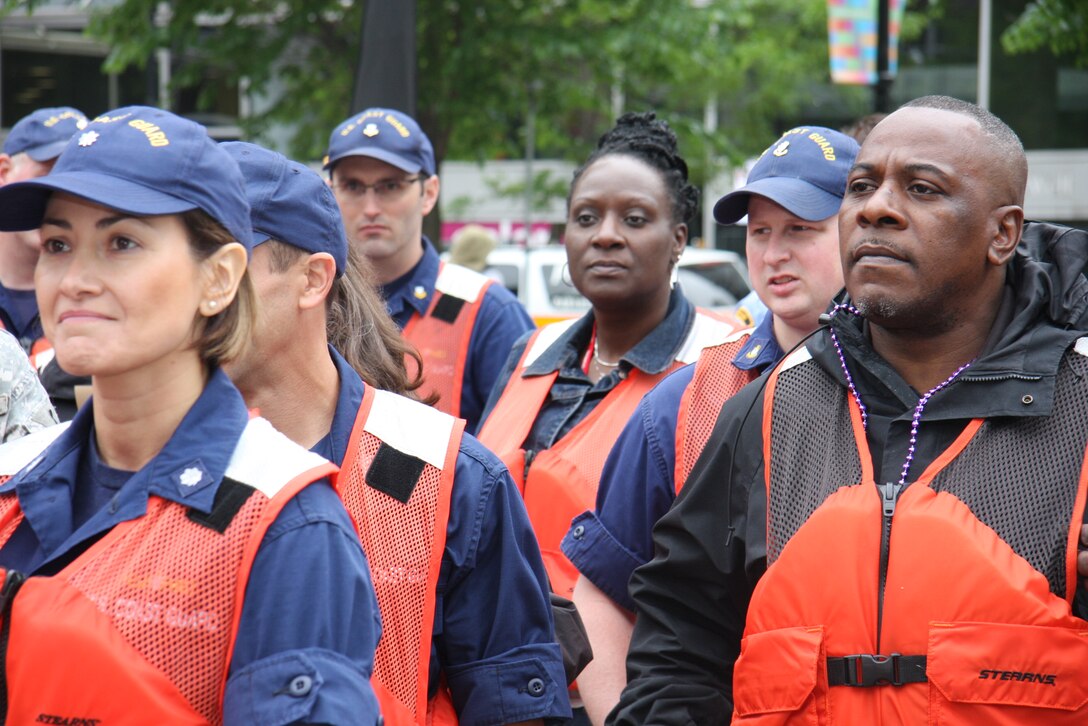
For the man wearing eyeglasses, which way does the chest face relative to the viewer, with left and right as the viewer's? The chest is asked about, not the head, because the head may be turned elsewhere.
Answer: facing the viewer and to the left of the viewer

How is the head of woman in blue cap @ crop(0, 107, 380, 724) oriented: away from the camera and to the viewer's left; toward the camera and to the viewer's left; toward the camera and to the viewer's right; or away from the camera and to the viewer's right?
toward the camera and to the viewer's left

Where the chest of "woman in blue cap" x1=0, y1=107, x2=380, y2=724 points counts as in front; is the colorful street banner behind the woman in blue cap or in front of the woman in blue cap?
behind

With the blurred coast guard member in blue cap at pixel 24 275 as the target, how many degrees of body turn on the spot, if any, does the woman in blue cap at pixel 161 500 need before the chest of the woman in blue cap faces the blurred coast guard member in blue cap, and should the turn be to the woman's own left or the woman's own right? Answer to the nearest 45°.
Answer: approximately 135° to the woman's own right

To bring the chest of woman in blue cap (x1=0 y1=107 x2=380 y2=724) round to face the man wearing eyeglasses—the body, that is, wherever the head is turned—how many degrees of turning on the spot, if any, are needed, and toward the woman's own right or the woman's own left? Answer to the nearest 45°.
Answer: approximately 135° to the woman's own right

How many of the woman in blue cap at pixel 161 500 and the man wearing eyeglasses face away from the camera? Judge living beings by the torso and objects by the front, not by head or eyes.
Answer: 0

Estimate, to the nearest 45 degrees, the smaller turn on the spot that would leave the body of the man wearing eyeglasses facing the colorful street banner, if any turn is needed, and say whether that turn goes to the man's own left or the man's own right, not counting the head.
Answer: approximately 180°
